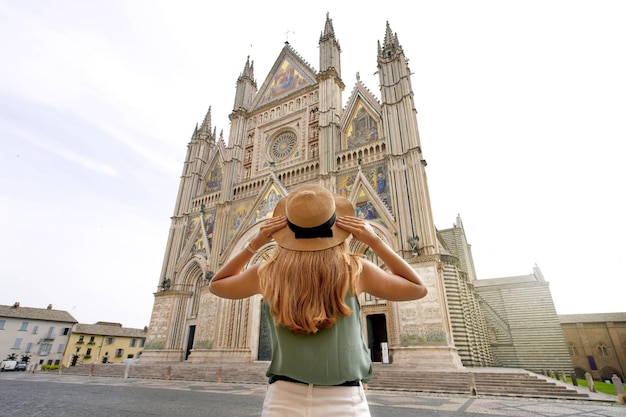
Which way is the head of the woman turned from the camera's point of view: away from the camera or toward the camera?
away from the camera

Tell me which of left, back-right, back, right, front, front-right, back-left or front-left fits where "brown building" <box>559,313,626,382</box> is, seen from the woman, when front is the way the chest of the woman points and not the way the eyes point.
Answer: front-right

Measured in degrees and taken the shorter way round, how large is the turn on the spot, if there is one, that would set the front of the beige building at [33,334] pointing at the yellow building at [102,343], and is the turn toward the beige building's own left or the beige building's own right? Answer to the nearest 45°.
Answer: approximately 90° to the beige building's own left

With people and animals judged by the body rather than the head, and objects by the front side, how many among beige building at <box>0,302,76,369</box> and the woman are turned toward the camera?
1

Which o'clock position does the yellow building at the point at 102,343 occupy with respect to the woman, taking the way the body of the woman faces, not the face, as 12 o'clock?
The yellow building is roughly at 11 o'clock from the woman.

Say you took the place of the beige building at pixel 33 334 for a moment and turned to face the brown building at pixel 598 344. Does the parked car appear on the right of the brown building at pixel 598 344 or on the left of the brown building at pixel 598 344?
right

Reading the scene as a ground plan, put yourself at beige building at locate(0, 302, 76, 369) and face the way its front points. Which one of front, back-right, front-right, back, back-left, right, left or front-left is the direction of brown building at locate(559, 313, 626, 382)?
front-left

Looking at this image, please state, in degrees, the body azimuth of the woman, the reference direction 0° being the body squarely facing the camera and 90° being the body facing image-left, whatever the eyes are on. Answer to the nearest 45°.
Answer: approximately 180°

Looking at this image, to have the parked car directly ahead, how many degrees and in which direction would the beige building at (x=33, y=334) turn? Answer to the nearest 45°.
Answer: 0° — it already faces it

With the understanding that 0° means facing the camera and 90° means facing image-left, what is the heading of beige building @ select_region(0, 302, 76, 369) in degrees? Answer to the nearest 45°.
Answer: approximately 0°
